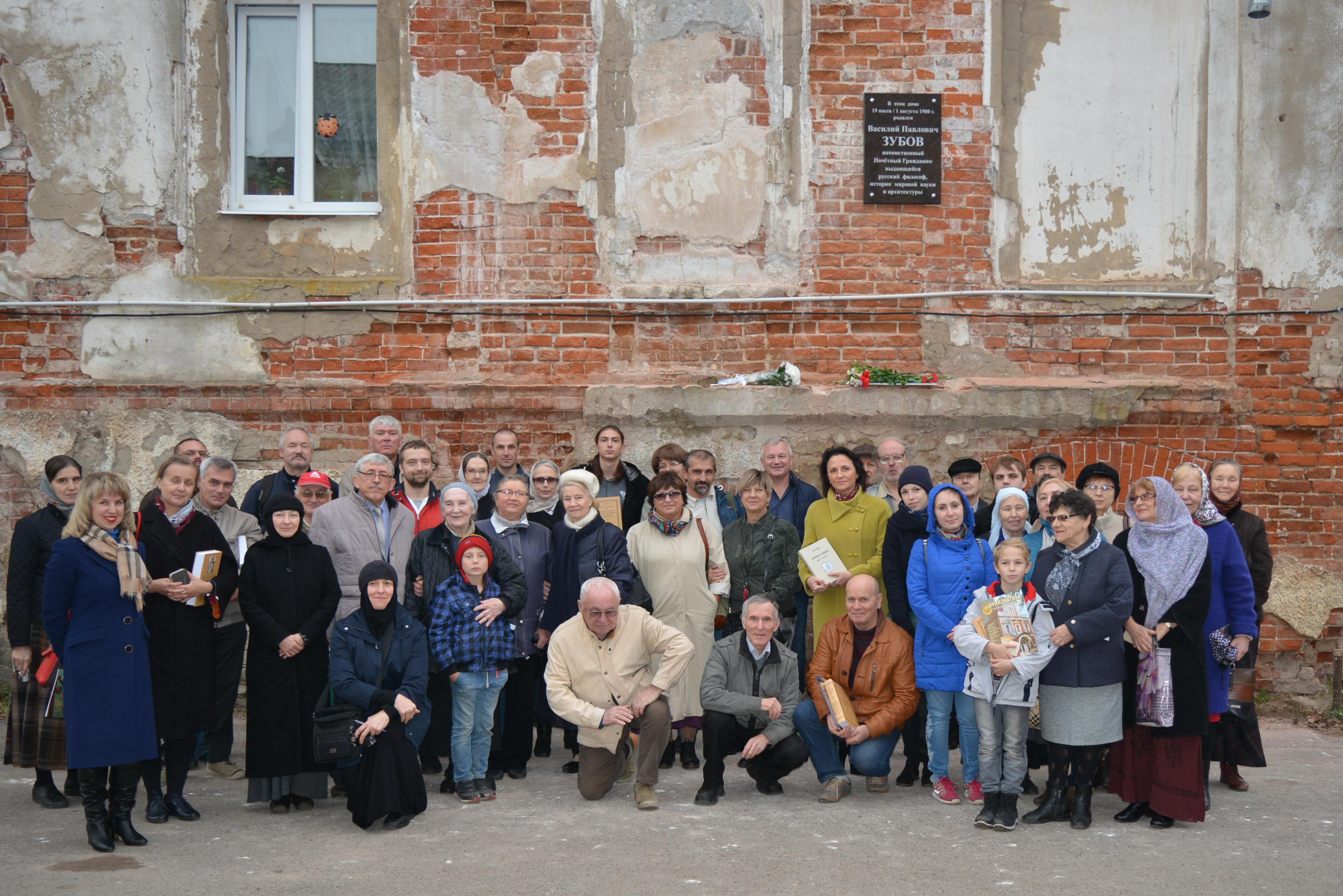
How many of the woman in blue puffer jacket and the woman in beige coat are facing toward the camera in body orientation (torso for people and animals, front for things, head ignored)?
2

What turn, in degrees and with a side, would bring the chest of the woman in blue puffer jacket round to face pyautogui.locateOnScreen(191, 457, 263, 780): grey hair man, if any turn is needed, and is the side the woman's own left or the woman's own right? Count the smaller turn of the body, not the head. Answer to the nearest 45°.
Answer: approximately 90° to the woman's own right

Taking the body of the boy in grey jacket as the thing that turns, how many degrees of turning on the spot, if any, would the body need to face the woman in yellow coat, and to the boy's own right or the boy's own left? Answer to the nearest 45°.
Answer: approximately 135° to the boy's own right

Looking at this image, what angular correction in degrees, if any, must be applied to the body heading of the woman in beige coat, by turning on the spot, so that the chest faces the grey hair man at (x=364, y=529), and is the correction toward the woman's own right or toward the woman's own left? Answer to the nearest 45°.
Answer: approximately 90° to the woman's own right

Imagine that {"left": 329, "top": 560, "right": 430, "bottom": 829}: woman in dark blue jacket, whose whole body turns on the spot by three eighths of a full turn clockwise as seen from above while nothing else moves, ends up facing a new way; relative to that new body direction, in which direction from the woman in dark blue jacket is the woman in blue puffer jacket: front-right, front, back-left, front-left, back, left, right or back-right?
back-right

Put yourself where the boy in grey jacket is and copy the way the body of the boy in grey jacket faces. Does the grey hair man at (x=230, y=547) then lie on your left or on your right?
on your right

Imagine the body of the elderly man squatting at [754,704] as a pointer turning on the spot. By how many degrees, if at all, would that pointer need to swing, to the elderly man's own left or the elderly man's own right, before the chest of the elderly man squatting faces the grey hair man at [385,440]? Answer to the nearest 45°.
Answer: approximately 135° to the elderly man's own right

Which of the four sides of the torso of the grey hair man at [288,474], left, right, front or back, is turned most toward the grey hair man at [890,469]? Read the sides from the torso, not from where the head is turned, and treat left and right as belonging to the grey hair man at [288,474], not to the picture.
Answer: left
